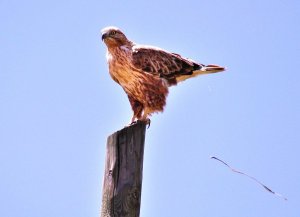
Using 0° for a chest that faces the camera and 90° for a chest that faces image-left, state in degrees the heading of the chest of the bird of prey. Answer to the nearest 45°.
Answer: approximately 90°
